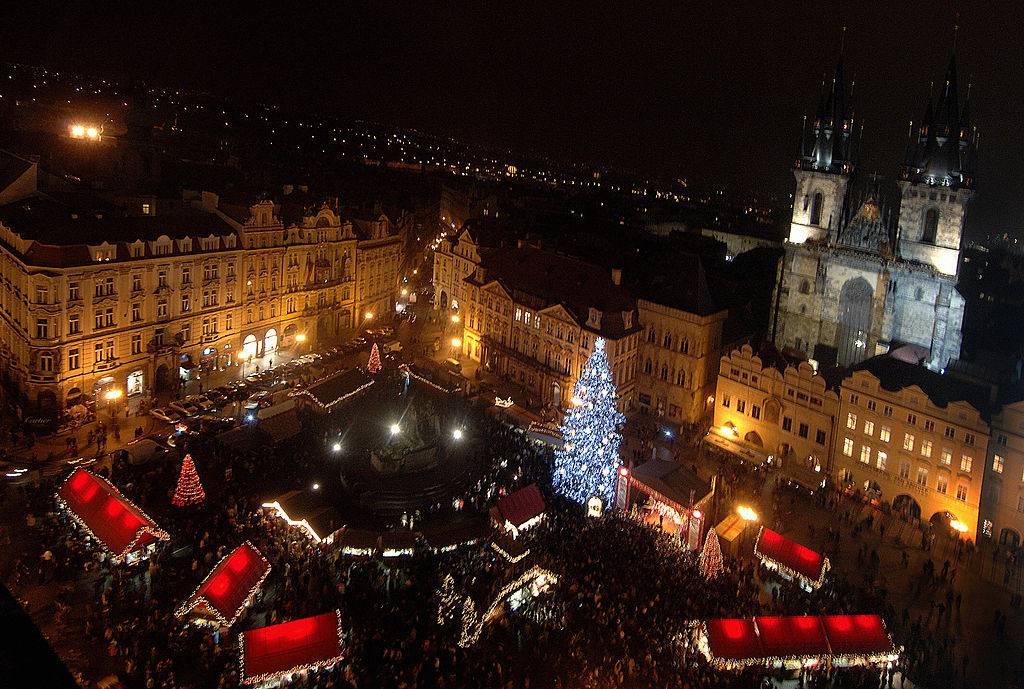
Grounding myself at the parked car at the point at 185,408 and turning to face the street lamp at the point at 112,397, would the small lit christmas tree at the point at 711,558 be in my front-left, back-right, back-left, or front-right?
back-left

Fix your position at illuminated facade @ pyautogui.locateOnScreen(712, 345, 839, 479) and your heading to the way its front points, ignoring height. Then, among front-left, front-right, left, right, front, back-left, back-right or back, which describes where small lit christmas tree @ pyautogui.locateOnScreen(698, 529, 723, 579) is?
front-left

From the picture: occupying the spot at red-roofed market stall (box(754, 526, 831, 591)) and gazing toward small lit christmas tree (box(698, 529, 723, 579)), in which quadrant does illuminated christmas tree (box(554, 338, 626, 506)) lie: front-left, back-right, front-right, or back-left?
front-right
